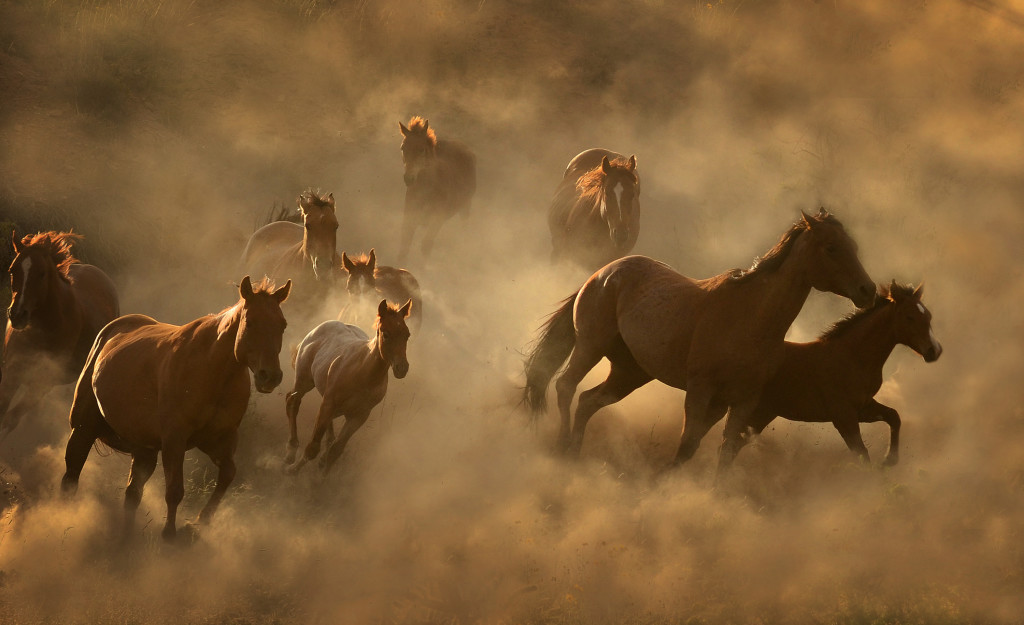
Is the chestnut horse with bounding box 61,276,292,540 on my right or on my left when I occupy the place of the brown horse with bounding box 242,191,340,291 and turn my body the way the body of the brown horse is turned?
on my right

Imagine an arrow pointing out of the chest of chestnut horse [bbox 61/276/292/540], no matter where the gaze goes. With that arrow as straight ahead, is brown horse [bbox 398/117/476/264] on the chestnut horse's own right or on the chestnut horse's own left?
on the chestnut horse's own left

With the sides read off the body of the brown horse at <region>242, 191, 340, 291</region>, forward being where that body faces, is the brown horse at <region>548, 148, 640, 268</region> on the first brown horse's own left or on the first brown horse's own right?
on the first brown horse's own left

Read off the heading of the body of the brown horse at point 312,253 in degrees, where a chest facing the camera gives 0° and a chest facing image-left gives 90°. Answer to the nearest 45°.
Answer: approximately 315°

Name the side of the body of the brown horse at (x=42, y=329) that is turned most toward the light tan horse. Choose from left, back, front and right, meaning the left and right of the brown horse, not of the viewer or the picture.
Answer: left

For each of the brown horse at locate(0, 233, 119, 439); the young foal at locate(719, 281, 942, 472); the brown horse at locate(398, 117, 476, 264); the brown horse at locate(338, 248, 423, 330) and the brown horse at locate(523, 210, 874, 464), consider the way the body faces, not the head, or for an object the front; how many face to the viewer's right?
2

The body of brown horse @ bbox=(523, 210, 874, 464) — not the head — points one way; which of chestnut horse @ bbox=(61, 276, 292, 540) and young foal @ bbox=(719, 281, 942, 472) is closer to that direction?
the young foal

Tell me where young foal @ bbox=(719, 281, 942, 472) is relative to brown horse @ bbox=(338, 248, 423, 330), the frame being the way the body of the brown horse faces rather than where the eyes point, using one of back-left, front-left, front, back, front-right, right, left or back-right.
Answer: left

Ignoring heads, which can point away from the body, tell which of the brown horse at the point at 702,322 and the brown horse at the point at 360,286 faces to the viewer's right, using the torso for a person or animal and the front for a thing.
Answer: the brown horse at the point at 702,322

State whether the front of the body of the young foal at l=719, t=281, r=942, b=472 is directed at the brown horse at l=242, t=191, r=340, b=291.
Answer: no

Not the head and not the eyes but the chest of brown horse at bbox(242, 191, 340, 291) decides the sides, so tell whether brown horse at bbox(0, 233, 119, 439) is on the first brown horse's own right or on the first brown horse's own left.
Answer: on the first brown horse's own right

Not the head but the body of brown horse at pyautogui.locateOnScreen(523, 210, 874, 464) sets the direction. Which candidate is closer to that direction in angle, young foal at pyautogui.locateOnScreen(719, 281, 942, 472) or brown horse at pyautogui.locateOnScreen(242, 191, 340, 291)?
the young foal

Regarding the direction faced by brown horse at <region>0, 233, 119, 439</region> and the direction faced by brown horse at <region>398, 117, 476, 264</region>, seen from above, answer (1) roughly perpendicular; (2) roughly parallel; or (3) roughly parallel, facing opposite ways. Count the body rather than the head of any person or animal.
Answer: roughly parallel

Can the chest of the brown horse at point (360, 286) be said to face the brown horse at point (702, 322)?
no

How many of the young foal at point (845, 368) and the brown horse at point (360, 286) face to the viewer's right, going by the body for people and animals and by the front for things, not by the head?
1

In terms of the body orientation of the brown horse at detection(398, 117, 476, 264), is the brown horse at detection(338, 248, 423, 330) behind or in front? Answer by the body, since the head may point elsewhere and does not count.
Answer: in front

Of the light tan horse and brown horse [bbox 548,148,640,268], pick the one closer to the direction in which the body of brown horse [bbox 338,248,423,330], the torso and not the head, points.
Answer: the light tan horse

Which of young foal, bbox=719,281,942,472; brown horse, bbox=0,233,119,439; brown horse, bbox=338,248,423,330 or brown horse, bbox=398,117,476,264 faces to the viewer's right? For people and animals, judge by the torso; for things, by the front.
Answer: the young foal
